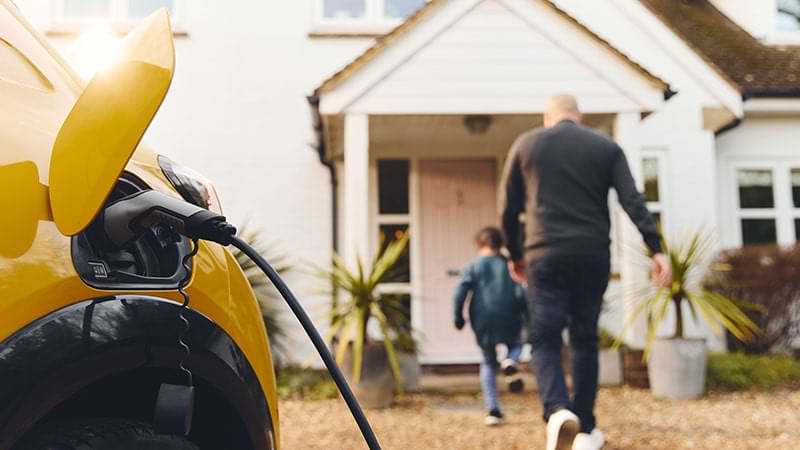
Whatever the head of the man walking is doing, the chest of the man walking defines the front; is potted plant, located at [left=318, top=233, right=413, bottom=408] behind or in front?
in front

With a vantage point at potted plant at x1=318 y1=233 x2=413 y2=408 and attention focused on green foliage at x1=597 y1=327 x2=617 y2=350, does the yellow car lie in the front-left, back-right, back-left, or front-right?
back-right

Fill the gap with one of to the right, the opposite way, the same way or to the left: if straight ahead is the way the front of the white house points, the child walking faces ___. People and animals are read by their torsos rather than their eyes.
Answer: the opposite way

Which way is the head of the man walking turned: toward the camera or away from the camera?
away from the camera

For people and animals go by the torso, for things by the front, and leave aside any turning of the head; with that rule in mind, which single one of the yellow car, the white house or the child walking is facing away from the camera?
the child walking

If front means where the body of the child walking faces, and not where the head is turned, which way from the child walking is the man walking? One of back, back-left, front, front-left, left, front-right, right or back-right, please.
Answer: back

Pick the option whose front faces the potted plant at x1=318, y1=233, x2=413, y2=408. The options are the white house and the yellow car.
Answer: the white house

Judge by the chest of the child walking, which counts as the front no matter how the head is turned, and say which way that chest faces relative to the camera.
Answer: away from the camera

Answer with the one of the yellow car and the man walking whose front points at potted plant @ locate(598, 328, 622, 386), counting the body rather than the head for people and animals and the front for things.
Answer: the man walking

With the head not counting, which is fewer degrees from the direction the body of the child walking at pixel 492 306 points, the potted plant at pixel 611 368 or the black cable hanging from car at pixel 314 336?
the potted plant

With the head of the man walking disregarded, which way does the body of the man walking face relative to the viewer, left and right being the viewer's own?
facing away from the viewer

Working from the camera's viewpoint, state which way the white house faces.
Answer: facing the viewer

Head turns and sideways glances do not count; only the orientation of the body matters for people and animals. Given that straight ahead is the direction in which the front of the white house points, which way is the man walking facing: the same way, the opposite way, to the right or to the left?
the opposite way

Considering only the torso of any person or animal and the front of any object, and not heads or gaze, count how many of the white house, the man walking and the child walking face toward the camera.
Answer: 1

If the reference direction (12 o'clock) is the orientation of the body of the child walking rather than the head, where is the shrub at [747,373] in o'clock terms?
The shrub is roughly at 2 o'clock from the child walking.
